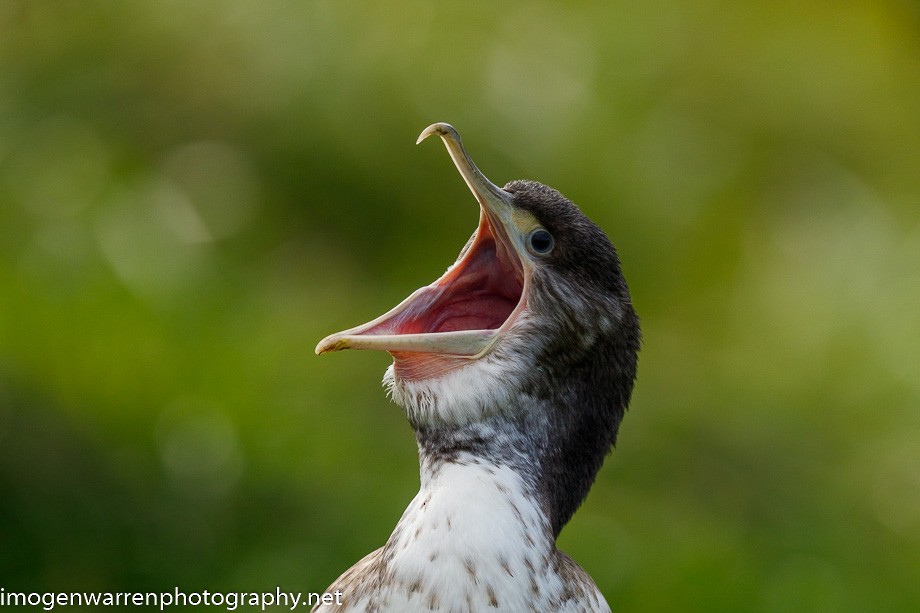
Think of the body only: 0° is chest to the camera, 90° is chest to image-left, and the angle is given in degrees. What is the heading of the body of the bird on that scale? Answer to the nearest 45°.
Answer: approximately 45°
